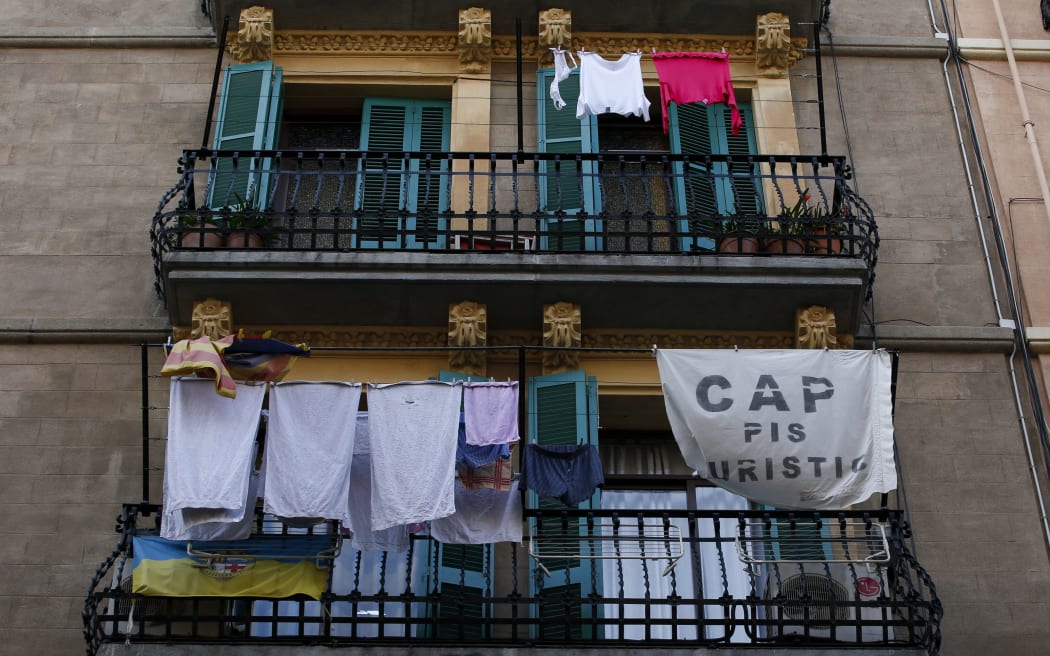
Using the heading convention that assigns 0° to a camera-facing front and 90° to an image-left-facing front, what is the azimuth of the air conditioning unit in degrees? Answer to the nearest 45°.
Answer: approximately 0°

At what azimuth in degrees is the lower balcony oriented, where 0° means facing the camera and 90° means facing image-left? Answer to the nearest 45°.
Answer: approximately 0°

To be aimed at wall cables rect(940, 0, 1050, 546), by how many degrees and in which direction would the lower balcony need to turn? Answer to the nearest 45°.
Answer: approximately 90° to its left
